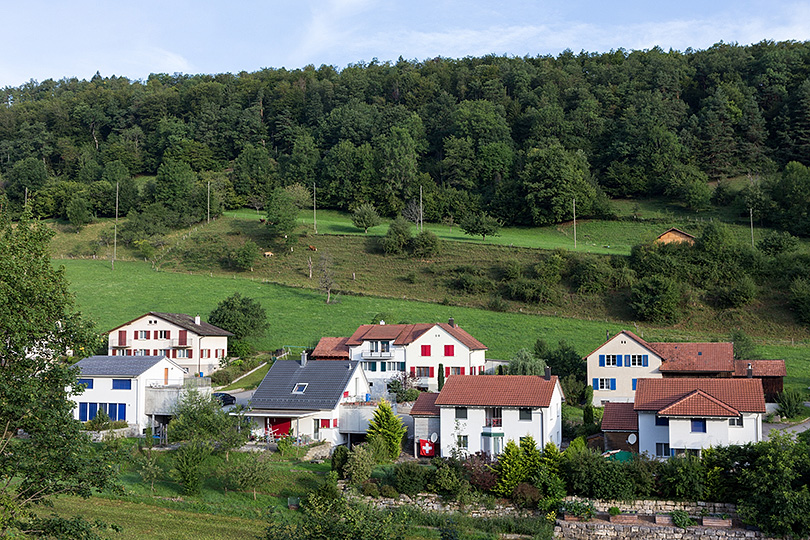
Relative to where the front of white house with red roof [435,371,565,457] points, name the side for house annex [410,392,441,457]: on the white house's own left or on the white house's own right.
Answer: on the white house's own right

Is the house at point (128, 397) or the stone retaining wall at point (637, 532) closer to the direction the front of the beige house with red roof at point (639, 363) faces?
the stone retaining wall

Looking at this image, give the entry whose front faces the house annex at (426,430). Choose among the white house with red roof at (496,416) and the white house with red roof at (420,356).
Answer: the white house with red roof at (420,356)

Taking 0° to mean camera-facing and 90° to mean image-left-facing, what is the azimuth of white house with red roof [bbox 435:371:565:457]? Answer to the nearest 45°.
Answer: approximately 0°

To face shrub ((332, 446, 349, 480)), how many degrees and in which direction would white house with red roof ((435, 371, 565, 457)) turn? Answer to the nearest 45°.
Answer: approximately 45° to its right

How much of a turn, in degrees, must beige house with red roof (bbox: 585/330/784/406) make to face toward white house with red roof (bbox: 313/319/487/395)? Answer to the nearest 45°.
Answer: approximately 90° to its right
